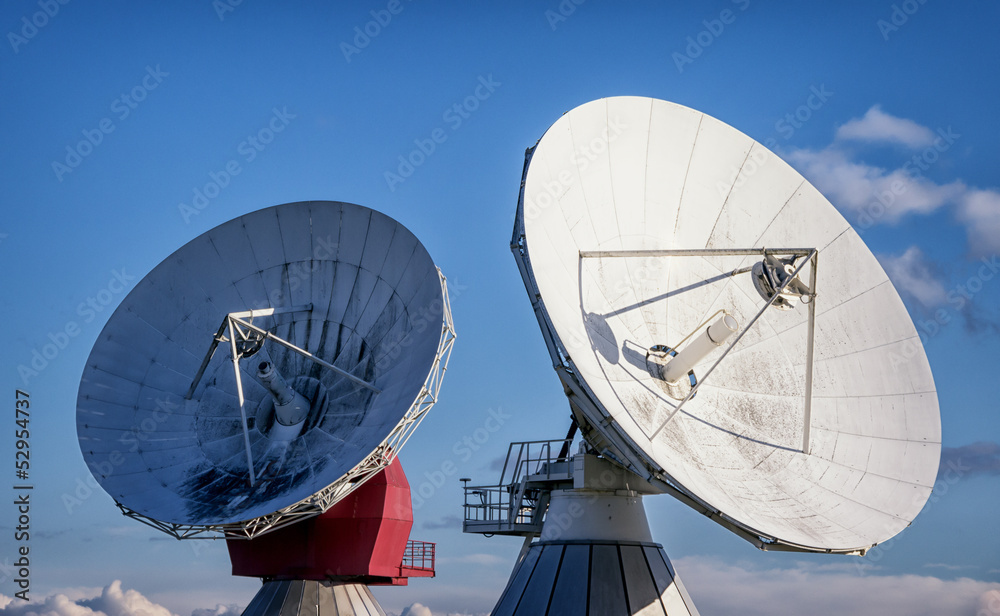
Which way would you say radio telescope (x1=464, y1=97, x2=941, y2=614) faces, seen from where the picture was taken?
facing the viewer and to the right of the viewer
